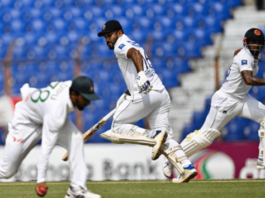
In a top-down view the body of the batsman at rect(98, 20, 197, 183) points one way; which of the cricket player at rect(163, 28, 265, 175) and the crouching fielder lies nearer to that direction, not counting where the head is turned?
the crouching fielder

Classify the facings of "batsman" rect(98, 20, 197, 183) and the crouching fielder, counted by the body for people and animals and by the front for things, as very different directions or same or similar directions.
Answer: very different directions

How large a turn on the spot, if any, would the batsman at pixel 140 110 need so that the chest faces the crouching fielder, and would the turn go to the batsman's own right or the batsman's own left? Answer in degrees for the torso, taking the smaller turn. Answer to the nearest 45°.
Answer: approximately 45° to the batsman's own left

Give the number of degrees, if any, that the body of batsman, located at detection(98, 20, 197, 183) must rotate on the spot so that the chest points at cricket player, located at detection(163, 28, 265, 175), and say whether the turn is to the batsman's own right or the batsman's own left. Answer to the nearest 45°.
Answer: approximately 135° to the batsman's own right

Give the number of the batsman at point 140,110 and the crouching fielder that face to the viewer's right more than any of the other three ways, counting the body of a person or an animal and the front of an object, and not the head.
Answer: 1

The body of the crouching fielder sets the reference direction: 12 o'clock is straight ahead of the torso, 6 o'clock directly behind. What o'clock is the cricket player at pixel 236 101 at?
The cricket player is roughly at 11 o'clock from the crouching fielder.

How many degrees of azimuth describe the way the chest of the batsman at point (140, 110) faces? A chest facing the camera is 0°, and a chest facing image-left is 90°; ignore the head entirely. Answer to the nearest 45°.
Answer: approximately 90°

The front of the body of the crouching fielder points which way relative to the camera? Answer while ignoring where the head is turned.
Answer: to the viewer's right
